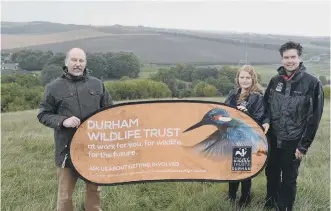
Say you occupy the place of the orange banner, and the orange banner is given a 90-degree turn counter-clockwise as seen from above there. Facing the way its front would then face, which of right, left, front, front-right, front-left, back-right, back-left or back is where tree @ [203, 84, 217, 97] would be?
left

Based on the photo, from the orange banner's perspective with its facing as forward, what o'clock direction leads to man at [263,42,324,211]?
The man is roughly at 9 o'clock from the orange banner.

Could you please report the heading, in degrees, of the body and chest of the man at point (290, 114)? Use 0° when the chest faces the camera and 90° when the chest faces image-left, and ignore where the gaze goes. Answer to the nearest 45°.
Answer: approximately 45°

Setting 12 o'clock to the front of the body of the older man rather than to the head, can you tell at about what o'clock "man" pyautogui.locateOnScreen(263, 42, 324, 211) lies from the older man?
The man is roughly at 9 o'clock from the older man.

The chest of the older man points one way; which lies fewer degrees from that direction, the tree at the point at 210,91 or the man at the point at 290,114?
the man

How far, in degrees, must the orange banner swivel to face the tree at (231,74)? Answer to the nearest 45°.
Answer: approximately 180°

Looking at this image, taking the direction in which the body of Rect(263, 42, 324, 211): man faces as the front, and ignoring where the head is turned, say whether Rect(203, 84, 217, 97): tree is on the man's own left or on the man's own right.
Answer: on the man's own right

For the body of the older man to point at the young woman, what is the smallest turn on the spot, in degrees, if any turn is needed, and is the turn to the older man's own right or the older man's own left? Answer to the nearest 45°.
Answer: approximately 90° to the older man's own left

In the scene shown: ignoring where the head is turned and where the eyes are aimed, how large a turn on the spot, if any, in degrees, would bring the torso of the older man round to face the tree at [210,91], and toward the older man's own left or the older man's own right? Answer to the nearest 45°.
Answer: approximately 135° to the older man's own left
